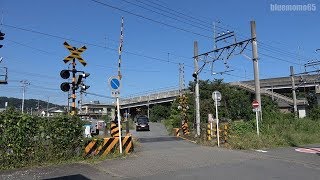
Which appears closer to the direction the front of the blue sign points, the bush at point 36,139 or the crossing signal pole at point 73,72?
the bush

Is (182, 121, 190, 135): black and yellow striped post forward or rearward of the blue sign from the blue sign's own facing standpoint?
rearward

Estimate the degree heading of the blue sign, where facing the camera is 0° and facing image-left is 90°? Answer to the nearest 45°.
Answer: approximately 0°

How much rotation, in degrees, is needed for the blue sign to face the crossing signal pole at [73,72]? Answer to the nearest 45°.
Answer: approximately 90° to its right

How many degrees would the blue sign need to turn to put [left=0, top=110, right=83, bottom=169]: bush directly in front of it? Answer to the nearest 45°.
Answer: approximately 45° to its right

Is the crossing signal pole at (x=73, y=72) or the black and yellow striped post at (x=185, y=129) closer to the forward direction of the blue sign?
the crossing signal pole
